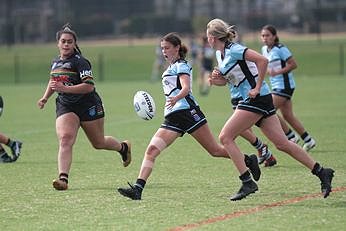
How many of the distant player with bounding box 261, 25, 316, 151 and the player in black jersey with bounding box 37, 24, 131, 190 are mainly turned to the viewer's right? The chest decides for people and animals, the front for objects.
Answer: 0

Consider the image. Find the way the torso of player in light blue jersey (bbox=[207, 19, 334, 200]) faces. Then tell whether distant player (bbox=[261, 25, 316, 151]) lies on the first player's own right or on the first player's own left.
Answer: on the first player's own right

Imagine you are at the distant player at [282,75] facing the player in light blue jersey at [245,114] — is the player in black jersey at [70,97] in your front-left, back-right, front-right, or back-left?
front-right

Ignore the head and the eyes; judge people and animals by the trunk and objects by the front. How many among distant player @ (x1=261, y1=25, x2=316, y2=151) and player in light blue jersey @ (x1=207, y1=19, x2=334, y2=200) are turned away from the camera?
0

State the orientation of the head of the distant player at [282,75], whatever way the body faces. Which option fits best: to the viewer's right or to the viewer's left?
to the viewer's left

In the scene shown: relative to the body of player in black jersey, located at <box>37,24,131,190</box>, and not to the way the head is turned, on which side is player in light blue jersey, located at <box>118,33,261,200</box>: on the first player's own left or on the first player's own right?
on the first player's own left

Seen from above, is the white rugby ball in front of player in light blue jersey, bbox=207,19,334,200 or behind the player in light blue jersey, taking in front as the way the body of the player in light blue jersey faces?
in front

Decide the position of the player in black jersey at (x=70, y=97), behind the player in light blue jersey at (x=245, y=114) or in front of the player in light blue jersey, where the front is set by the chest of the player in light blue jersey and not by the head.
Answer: in front

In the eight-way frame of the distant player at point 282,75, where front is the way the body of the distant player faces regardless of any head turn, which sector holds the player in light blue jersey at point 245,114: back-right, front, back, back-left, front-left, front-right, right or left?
front-left

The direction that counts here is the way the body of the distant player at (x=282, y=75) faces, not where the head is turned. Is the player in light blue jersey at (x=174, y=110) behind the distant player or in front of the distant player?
in front

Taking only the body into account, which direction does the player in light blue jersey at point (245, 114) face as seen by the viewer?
to the viewer's left

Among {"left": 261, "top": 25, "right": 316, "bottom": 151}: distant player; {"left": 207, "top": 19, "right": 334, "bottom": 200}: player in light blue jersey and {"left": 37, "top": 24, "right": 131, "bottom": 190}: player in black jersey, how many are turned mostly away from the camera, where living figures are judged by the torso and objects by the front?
0
